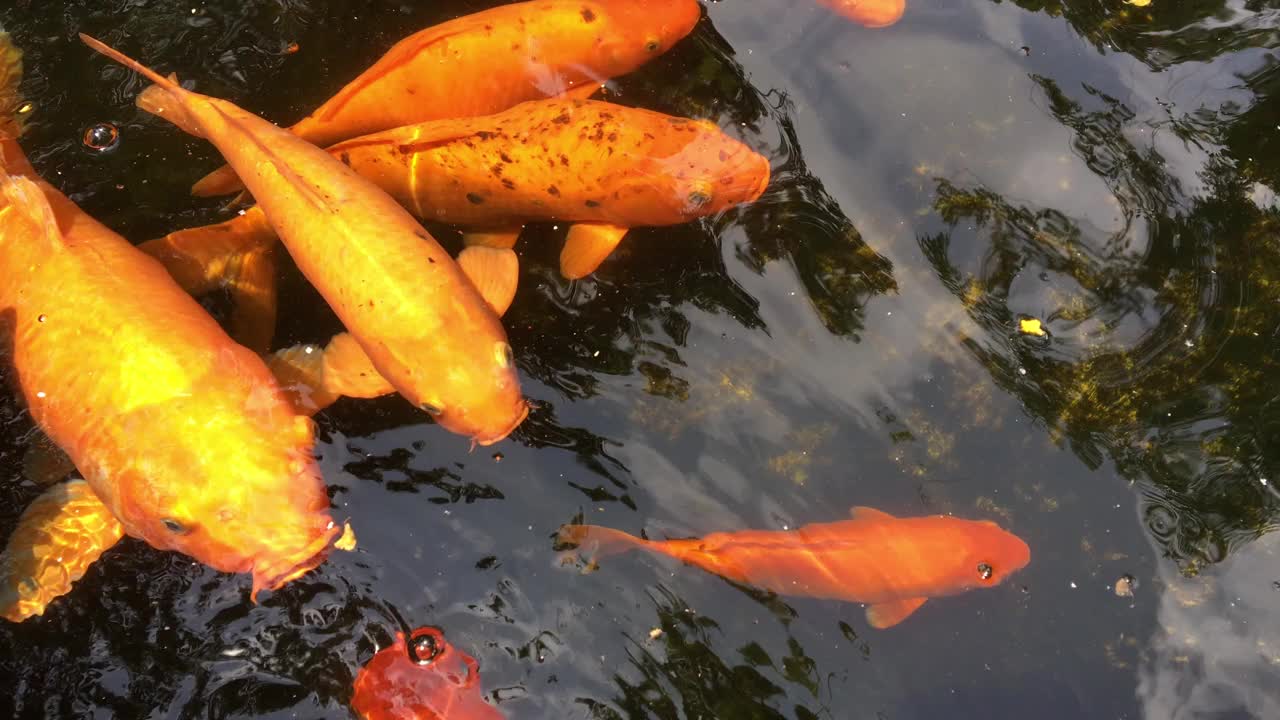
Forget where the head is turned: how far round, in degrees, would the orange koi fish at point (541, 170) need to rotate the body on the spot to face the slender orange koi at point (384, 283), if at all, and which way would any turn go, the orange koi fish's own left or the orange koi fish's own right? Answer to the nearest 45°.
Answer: approximately 135° to the orange koi fish's own right

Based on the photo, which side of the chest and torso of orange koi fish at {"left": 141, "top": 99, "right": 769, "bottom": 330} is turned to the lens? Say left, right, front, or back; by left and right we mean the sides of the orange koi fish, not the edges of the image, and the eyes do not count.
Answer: right

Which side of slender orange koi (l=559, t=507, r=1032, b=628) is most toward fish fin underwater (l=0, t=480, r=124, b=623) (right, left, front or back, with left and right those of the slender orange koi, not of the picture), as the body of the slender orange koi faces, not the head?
back

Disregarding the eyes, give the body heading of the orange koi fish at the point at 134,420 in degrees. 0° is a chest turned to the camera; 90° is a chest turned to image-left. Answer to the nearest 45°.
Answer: approximately 315°

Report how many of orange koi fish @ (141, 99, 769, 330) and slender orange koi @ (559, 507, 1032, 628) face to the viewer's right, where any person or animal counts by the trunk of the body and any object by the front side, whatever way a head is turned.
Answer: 2

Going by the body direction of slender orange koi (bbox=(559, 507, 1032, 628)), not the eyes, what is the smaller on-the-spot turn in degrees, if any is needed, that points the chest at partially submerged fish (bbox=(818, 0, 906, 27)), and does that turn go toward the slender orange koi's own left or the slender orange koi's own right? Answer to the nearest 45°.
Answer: approximately 90° to the slender orange koi's own left

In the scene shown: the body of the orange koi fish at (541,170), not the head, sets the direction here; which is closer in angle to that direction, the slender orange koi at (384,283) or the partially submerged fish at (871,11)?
the partially submerged fish

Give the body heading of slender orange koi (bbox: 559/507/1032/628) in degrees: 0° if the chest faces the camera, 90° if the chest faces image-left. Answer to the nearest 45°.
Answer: approximately 270°

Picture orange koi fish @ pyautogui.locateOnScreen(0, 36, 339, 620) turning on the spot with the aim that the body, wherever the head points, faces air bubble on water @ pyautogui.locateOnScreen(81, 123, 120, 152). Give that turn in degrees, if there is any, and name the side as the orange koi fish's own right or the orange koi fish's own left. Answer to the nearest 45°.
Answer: approximately 135° to the orange koi fish's own left

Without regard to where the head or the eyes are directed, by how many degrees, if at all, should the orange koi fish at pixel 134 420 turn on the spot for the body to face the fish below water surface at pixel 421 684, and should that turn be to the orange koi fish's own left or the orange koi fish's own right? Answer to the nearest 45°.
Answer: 0° — it already faces it

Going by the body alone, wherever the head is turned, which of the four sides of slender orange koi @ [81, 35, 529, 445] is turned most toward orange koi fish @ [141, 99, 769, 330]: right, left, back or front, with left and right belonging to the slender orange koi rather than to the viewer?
left

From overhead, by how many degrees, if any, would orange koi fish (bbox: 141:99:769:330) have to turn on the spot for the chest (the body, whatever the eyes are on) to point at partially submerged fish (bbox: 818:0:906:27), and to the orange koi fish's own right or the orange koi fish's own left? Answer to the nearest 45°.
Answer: approximately 45° to the orange koi fish's own left

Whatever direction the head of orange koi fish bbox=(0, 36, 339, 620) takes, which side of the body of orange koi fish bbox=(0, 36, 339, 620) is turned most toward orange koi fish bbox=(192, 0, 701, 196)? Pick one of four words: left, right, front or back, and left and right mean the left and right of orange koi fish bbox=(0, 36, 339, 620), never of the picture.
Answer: left
